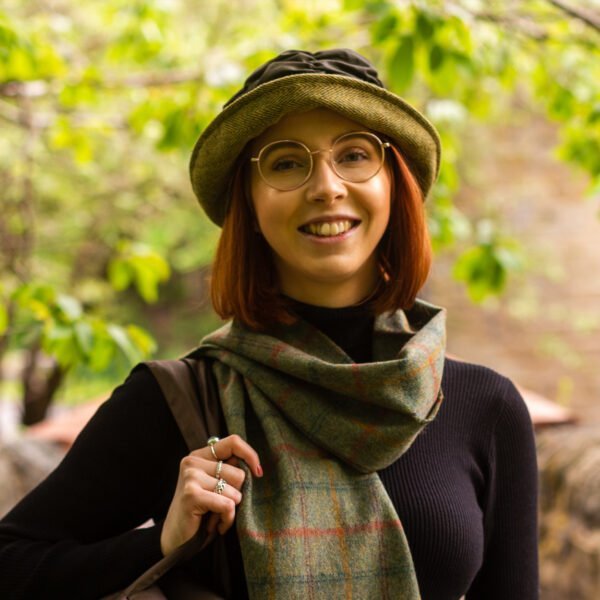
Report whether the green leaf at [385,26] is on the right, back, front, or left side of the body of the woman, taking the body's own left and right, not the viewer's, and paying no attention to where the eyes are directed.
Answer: back

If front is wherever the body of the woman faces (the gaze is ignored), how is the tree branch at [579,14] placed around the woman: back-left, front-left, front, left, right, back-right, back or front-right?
back-left

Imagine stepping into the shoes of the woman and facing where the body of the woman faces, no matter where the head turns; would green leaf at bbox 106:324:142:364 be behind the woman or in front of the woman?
behind

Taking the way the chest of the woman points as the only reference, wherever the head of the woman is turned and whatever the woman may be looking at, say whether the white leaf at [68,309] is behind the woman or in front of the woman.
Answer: behind

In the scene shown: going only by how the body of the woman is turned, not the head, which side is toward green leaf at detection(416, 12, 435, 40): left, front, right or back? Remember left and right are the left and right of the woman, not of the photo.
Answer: back

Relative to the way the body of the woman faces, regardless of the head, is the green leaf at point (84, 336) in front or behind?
behind

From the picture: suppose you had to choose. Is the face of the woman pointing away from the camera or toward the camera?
toward the camera

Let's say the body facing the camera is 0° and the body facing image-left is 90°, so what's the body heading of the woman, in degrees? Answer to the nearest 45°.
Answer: approximately 0°
